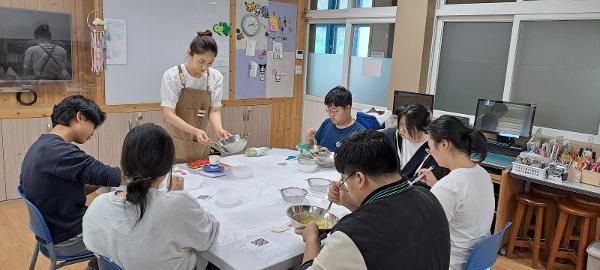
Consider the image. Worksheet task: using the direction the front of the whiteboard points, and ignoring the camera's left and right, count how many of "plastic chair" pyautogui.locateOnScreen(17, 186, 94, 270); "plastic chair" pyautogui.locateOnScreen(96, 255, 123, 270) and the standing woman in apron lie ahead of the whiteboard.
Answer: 3

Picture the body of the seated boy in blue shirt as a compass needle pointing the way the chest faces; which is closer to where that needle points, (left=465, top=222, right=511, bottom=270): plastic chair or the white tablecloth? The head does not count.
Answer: the white tablecloth

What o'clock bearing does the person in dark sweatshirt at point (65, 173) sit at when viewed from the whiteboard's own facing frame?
The person in dark sweatshirt is roughly at 12 o'clock from the whiteboard.

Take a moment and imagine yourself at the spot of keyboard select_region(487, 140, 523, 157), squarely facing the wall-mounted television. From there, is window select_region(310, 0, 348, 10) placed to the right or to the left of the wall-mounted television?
right

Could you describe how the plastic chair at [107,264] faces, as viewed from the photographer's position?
facing away from the viewer and to the right of the viewer

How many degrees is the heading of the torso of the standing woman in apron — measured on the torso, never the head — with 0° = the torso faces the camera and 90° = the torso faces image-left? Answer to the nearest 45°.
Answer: approximately 315°

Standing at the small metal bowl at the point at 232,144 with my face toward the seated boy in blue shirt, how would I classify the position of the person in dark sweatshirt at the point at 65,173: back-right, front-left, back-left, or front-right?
back-right

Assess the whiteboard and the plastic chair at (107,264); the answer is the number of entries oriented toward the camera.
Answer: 1

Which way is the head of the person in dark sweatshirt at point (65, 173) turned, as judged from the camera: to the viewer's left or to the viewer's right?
to the viewer's right

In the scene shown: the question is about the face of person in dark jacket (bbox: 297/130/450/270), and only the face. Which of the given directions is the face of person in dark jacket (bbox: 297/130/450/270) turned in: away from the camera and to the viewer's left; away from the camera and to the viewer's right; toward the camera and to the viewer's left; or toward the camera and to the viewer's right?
away from the camera and to the viewer's left

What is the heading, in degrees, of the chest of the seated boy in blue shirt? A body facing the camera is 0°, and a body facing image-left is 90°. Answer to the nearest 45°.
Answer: approximately 45°

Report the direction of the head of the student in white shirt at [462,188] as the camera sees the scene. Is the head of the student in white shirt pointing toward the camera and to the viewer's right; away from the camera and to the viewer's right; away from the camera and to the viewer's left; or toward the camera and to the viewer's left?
away from the camera and to the viewer's left

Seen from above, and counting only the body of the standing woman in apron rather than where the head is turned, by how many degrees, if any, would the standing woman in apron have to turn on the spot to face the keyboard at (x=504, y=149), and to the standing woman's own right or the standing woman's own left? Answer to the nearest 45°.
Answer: approximately 45° to the standing woman's own left

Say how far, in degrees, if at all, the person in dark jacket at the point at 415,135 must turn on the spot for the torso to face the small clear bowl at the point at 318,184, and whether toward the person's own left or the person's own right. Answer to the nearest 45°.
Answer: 0° — they already face it

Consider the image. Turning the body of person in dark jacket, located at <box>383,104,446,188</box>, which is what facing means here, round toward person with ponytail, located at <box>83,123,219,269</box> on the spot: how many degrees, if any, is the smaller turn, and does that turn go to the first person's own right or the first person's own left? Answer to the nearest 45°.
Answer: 0° — they already face them

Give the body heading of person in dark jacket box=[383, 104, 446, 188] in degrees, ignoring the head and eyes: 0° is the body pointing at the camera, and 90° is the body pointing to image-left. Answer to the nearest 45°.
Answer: approximately 45°
